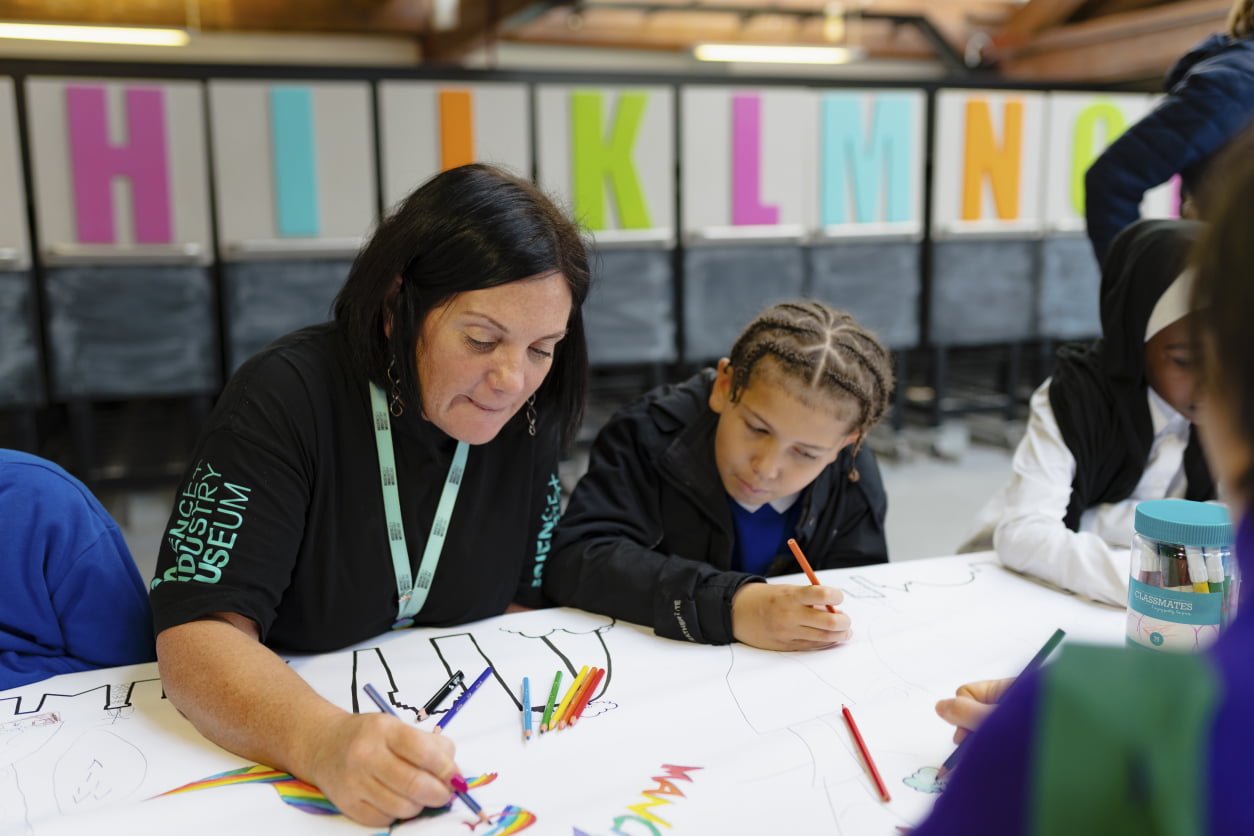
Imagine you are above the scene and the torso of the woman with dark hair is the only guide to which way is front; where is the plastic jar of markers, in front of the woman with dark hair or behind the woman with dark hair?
in front

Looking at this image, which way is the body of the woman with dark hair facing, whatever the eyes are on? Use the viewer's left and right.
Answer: facing the viewer and to the right of the viewer

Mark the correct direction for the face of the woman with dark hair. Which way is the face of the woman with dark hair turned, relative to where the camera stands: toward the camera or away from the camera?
toward the camera

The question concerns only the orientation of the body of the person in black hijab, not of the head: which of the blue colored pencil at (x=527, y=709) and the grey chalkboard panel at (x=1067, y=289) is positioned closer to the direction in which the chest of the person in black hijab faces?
the blue colored pencil

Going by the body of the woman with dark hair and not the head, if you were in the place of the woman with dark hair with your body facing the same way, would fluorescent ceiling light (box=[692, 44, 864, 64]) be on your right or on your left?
on your left

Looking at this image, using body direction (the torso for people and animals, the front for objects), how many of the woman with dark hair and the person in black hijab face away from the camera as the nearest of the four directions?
0

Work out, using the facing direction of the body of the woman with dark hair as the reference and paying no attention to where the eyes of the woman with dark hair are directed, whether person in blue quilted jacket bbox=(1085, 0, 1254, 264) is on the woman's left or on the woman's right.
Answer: on the woman's left
